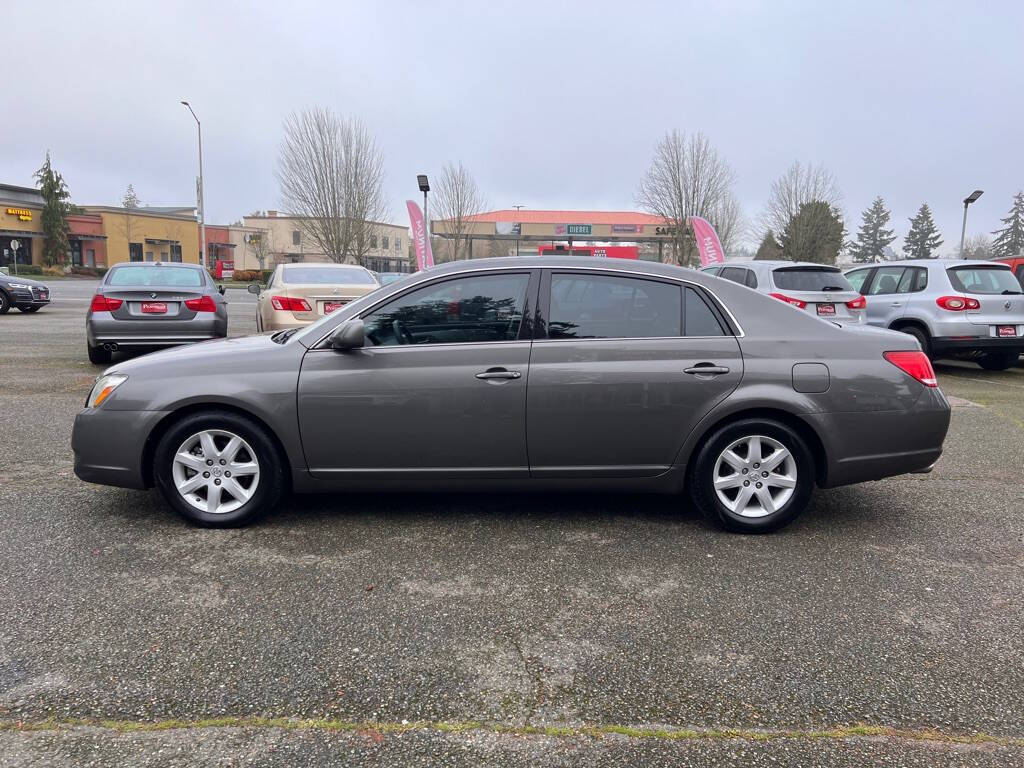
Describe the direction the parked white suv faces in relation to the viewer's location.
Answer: facing away from the viewer and to the left of the viewer

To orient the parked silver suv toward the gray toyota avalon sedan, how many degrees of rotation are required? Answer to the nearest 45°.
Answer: approximately 135° to its left

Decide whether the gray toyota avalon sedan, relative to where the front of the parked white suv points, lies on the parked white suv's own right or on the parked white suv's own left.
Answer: on the parked white suv's own left

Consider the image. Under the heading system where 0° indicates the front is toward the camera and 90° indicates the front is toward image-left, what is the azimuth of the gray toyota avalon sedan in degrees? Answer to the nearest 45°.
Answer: approximately 90°

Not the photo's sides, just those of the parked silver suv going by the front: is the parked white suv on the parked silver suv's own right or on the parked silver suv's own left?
on the parked silver suv's own left

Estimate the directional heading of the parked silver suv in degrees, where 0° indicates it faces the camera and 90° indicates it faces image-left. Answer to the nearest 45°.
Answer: approximately 135°

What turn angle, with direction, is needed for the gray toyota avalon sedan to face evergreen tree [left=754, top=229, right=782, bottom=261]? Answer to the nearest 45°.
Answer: approximately 90° to its right
